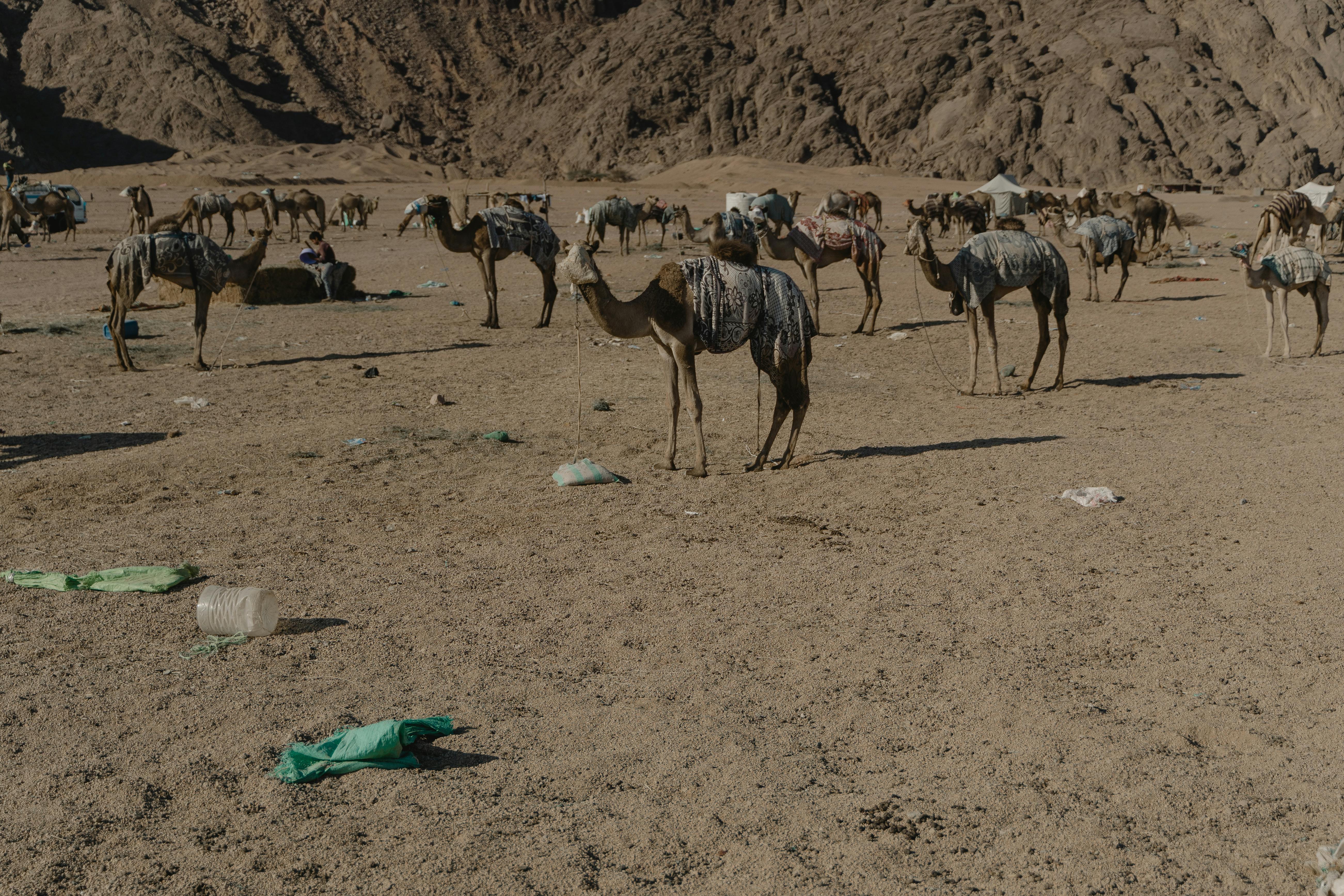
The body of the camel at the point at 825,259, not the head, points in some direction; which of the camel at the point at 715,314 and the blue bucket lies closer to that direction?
the blue bucket

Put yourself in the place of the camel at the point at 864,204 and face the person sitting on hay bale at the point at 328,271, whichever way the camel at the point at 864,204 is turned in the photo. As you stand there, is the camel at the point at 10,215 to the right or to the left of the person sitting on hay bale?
right

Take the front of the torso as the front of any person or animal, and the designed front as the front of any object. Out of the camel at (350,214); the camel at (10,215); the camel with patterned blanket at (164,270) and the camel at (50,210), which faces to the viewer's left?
the camel at (50,210)

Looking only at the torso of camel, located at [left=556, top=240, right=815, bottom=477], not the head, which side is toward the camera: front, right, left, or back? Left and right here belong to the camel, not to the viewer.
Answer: left

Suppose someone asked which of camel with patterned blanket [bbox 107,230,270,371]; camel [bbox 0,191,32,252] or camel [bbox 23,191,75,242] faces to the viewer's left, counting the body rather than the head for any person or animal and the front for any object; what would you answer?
camel [bbox 23,191,75,242]

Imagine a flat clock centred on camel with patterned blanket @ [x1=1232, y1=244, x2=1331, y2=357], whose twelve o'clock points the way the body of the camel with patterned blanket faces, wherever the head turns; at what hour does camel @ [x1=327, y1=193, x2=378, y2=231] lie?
The camel is roughly at 1 o'clock from the camel with patterned blanket.

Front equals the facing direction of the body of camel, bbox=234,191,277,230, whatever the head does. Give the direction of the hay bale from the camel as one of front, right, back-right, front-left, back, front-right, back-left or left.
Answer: left

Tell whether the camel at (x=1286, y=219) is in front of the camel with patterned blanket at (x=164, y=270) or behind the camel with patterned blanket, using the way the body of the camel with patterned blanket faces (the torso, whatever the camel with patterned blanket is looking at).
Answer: in front

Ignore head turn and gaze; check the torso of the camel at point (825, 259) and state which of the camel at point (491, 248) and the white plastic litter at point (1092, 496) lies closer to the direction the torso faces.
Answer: the camel

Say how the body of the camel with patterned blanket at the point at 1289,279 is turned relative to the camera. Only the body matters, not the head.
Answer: to the viewer's left

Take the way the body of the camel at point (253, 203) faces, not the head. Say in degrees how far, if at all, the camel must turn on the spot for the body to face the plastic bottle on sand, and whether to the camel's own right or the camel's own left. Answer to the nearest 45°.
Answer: approximately 90° to the camel's own left

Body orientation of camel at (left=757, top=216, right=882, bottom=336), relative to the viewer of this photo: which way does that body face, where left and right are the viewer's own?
facing to the left of the viewer

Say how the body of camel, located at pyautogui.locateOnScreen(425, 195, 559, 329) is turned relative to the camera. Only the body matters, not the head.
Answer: to the viewer's left

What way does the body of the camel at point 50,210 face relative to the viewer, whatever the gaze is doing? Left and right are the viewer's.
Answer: facing to the left of the viewer
